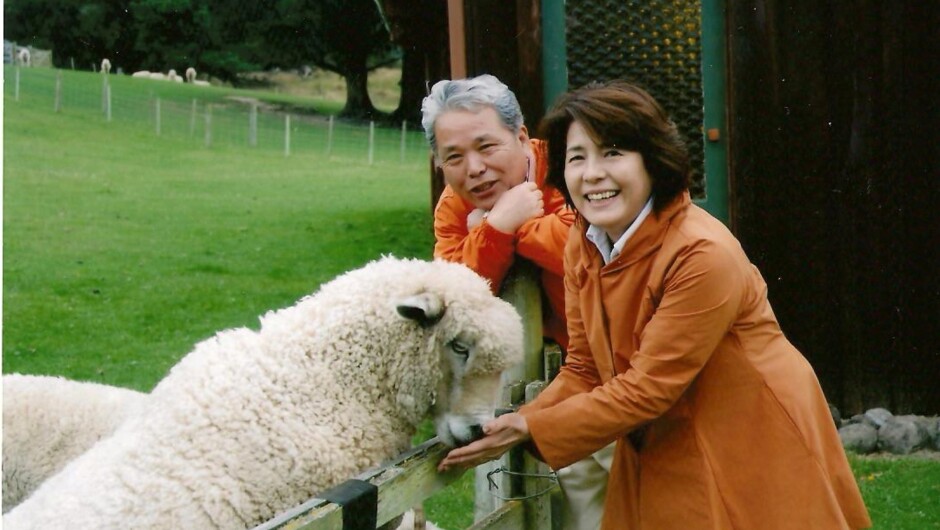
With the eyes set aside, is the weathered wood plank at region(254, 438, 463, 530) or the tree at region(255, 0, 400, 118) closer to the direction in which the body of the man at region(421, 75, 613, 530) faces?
the weathered wood plank

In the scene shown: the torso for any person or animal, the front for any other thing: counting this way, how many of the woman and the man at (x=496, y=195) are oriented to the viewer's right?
0

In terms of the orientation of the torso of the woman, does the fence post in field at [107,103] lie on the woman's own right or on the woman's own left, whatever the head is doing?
on the woman's own right

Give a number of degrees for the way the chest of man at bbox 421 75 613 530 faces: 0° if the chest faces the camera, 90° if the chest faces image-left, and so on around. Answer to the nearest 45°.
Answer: approximately 45°

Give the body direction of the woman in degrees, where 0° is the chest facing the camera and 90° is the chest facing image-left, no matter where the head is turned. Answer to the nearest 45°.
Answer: approximately 45°

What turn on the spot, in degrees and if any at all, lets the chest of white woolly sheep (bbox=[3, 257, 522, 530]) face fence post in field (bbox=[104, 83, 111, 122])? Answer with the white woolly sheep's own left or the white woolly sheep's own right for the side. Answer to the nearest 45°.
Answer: approximately 90° to the white woolly sheep's own left

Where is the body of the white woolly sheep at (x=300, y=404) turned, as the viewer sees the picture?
to the viewer's right

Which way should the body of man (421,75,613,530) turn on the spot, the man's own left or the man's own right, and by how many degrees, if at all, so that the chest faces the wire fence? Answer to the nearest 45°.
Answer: approximately 135° to the man's own right

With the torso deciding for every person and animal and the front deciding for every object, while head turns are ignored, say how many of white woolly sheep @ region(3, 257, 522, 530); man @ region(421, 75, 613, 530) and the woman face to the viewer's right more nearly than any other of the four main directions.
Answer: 1
